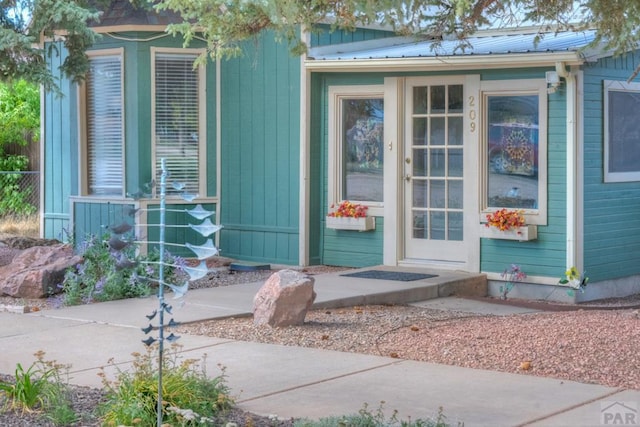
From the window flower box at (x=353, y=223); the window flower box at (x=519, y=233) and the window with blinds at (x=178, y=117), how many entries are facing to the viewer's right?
0

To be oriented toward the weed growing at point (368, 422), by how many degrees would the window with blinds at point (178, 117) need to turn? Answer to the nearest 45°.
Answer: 0° — it already faces it

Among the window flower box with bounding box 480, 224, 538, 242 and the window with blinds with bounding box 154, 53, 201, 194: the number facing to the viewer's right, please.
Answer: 0

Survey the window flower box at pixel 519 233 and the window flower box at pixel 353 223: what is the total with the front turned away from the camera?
0

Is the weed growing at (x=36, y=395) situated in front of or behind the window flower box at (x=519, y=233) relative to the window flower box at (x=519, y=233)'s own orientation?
in front

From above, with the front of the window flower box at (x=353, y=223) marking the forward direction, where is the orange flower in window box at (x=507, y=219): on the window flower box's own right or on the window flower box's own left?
on the window flower box's own left

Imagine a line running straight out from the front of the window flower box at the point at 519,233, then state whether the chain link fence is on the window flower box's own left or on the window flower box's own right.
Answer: on the window flower box's own right

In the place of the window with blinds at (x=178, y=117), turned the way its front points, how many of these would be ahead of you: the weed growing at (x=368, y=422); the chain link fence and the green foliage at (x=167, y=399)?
2

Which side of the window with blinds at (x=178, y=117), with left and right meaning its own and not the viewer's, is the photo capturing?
front

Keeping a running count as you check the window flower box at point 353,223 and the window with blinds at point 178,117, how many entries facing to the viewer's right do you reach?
0

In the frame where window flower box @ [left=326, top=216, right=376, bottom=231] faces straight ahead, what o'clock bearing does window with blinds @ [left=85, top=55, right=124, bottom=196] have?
The window with blinds is roughly at 2 o'clock from the window flower box.

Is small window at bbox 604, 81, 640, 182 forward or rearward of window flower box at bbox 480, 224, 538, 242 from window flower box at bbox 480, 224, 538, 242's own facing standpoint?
rearward

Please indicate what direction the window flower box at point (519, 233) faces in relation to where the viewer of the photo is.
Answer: facing the viewer and to the left of the viewer

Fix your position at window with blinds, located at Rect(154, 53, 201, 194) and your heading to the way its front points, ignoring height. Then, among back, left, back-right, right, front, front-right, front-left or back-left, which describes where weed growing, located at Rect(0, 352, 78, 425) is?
front

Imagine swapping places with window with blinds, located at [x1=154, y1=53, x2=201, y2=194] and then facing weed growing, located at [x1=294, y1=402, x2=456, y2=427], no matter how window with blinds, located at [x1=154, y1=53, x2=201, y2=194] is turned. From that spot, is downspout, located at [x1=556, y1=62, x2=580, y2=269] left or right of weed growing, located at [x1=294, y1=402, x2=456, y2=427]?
left

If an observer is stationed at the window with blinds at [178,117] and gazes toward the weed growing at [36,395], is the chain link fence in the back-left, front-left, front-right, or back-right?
back-right

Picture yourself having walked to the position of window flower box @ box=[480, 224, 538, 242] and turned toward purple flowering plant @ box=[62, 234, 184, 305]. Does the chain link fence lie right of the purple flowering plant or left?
right

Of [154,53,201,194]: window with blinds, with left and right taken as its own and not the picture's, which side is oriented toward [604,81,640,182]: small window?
left

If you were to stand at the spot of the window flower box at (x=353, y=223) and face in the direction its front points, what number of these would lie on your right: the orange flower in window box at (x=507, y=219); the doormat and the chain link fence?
1
